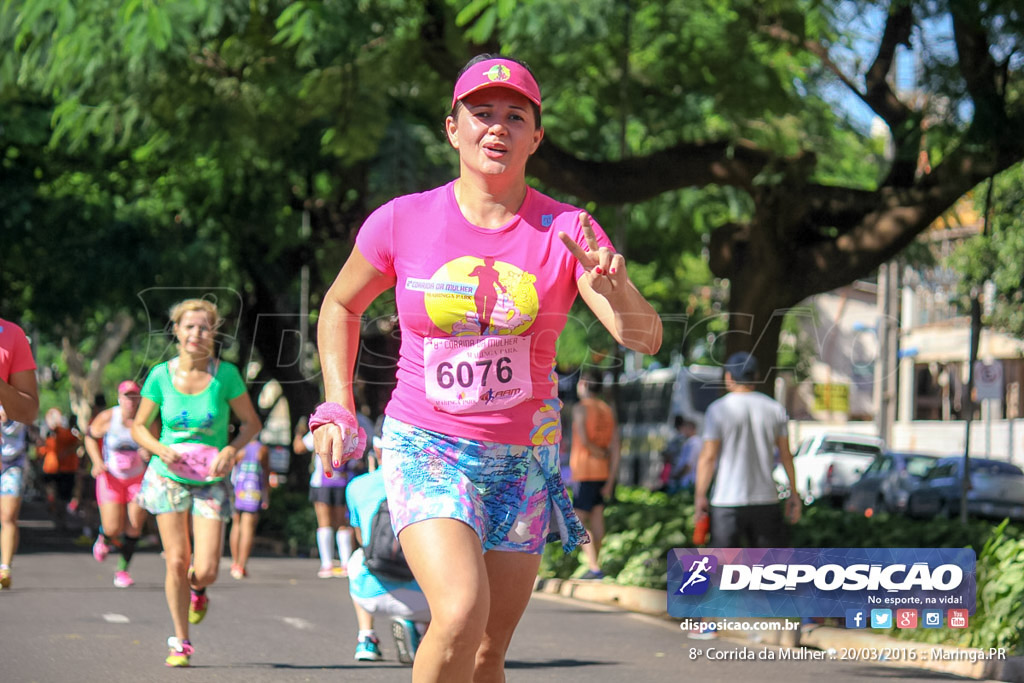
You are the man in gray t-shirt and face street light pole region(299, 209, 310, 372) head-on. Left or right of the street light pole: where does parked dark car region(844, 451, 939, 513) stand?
right

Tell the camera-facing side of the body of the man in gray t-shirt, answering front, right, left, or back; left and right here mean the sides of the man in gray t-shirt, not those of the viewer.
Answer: back

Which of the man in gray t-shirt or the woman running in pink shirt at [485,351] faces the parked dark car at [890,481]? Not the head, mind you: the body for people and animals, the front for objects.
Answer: the man in gray t-shirt

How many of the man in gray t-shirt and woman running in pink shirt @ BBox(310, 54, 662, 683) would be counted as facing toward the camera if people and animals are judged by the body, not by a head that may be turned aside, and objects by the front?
1

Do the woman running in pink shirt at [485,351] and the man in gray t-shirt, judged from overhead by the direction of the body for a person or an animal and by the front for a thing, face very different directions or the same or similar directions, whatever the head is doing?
very different directions

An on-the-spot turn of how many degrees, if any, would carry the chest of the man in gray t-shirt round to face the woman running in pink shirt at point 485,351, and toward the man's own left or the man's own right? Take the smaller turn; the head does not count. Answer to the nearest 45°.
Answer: approximately 180°

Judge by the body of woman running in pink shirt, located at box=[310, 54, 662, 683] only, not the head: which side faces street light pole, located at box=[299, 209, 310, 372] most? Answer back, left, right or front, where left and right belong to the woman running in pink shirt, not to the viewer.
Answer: back

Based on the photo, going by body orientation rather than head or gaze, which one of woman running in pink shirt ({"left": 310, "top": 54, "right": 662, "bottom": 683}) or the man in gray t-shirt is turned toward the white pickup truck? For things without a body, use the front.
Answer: the man in gray t-shirt

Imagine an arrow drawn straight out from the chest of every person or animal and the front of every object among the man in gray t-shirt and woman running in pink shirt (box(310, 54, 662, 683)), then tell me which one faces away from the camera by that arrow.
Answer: the man in gray t-shirt

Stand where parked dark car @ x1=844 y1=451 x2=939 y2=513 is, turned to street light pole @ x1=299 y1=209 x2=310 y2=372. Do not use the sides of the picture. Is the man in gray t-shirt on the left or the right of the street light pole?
left

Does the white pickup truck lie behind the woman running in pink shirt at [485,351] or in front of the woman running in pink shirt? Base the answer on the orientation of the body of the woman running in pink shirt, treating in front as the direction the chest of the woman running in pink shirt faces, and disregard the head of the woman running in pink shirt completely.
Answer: behind

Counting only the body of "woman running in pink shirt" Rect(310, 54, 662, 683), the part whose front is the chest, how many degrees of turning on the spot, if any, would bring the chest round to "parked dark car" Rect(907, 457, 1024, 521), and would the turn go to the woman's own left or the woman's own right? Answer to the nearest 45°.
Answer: approximately 180°
